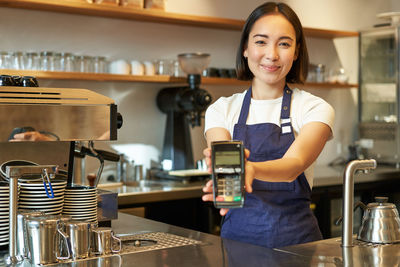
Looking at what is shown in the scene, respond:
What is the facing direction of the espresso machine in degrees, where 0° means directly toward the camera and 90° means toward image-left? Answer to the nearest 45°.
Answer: approximately 270°

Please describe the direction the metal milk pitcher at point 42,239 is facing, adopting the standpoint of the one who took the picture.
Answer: facing to the left of the viewer

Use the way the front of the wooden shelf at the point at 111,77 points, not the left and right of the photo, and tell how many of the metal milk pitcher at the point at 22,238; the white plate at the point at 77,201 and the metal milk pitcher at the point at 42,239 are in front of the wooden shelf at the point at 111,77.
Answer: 3

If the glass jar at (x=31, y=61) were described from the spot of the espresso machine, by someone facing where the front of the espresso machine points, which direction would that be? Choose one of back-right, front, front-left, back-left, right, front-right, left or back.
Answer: left
